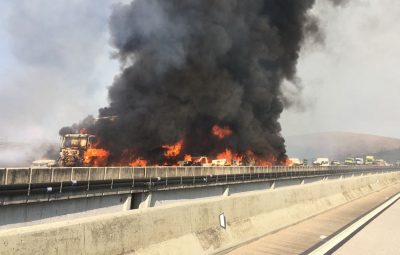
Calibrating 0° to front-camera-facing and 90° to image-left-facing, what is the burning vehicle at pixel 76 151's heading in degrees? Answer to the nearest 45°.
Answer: approximately 45°
